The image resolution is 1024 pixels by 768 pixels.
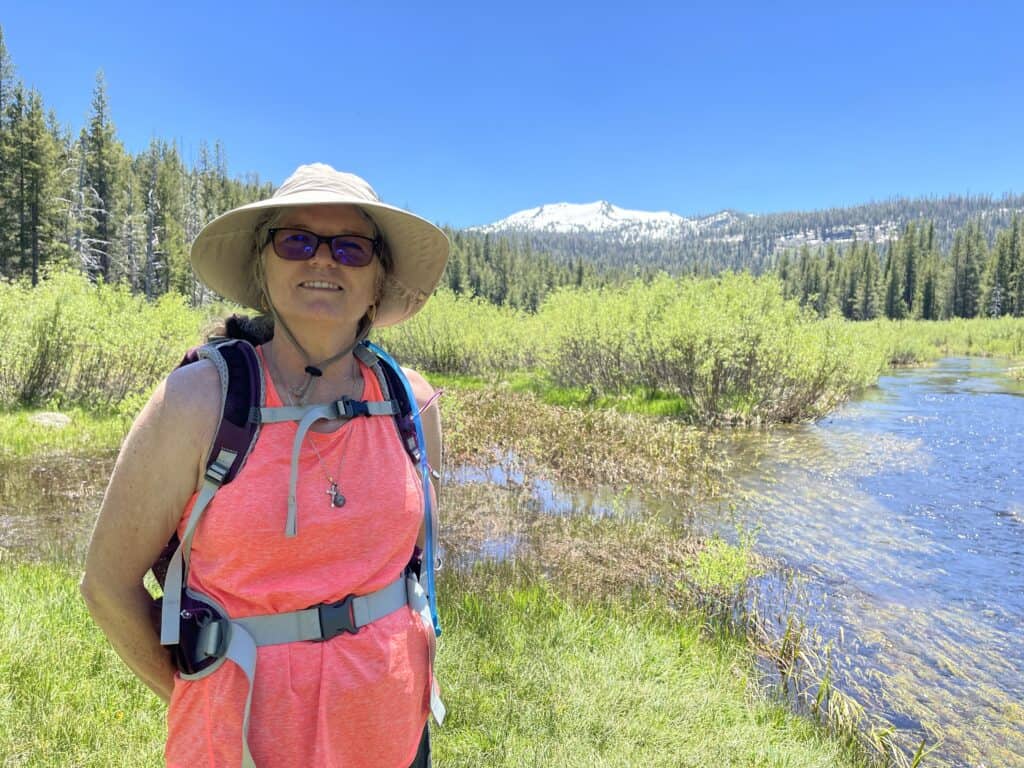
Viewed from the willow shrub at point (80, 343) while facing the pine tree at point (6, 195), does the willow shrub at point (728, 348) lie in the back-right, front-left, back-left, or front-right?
back-right

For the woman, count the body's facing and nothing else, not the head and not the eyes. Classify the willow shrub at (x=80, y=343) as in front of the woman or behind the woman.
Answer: behind

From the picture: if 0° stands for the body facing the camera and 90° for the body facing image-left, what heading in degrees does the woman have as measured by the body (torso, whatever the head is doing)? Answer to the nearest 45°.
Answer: approximately 315°

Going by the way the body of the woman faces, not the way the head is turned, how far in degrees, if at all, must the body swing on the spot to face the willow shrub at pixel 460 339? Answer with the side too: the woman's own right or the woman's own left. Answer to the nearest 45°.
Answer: approximately 135° to the woman's own left

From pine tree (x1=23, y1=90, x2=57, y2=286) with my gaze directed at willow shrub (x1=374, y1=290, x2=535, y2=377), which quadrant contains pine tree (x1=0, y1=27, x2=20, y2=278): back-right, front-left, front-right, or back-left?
back-right

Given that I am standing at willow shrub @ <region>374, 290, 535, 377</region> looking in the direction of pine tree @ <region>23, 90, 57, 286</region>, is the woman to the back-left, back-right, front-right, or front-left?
back-left
